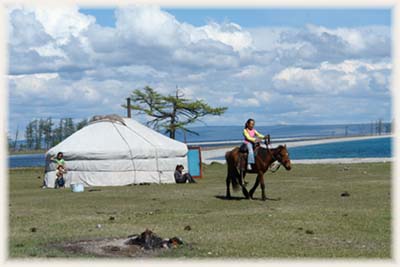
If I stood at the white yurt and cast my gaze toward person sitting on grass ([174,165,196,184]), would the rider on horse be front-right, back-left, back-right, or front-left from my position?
front-right

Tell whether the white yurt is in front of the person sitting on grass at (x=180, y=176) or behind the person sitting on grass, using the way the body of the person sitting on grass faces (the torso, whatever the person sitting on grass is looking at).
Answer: behind

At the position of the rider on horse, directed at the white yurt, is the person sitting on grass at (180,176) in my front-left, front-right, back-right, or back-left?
front-right

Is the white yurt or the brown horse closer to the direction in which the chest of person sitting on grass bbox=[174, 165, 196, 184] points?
the brown horse

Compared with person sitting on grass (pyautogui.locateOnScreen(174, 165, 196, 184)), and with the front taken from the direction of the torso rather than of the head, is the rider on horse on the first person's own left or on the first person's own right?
on the first person's own right

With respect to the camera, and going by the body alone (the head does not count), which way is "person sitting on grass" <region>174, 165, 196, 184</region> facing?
to the viewer's right

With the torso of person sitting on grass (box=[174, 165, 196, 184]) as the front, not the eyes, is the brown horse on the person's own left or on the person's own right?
on the person's own right

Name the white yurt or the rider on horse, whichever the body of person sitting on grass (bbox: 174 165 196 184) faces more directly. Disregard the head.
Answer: the rider on horse
